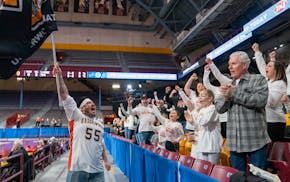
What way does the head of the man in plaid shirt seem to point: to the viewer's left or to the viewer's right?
to the viewer's left

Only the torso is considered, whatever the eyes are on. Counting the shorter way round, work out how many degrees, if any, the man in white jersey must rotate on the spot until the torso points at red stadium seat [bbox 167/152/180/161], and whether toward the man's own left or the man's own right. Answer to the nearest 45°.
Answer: approximately 45° to the man's own left

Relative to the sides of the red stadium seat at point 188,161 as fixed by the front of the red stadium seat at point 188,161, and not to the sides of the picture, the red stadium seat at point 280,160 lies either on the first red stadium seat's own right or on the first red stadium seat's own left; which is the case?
on the first red stadium seat's own left

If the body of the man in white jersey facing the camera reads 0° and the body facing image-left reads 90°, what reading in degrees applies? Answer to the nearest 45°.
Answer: approximately 315°

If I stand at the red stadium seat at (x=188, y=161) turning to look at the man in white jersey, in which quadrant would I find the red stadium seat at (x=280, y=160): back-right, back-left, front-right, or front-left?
back-left
